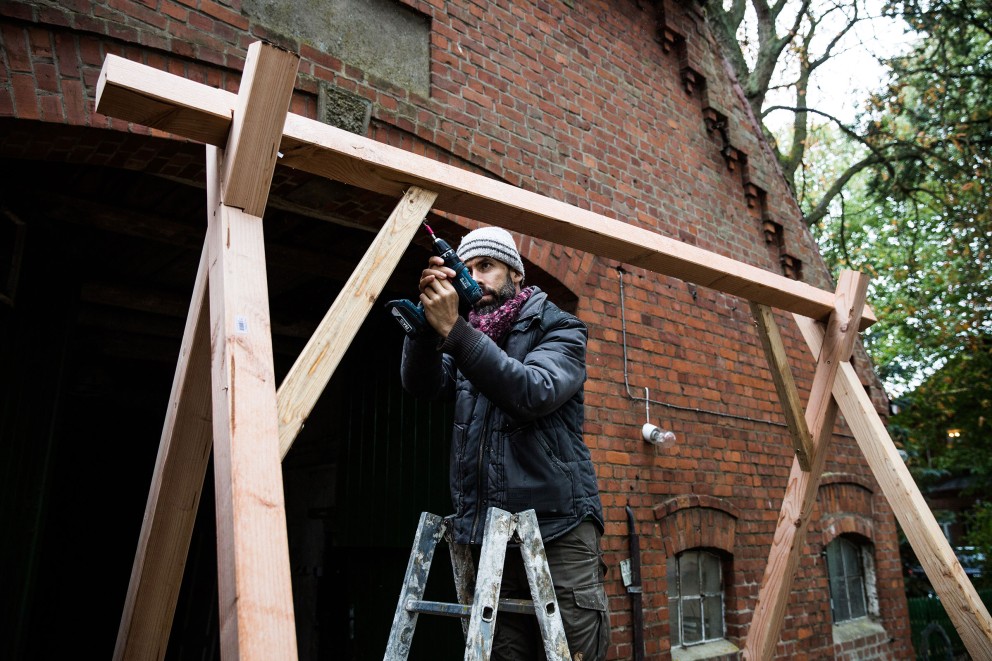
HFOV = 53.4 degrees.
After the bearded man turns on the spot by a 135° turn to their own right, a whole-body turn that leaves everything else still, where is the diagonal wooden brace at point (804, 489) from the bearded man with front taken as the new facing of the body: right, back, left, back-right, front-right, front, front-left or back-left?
front-right

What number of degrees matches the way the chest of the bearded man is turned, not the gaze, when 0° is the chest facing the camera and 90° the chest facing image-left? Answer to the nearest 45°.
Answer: approximately 45°

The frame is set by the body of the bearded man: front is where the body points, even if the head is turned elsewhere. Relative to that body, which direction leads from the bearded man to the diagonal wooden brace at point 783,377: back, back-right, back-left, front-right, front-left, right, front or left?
back

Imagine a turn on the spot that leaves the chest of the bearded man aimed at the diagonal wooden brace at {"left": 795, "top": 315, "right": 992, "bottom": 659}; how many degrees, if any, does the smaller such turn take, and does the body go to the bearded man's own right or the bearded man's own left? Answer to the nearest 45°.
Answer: approximately 180°

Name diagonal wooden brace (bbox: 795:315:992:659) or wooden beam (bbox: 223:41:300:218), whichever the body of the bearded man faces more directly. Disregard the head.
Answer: the wooden beam

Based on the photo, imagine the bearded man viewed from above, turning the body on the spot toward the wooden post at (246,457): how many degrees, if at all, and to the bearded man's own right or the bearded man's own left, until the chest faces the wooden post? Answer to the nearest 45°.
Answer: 0° — they already face it
